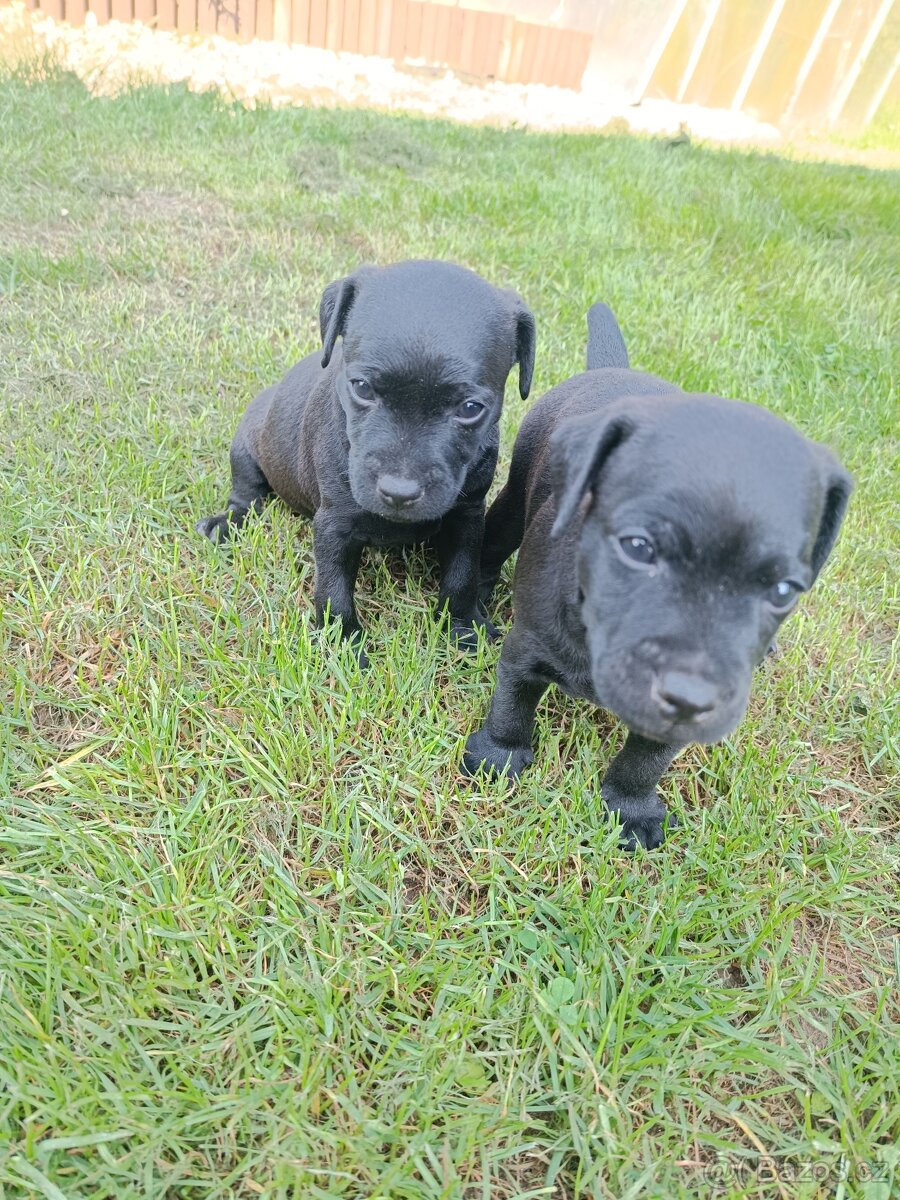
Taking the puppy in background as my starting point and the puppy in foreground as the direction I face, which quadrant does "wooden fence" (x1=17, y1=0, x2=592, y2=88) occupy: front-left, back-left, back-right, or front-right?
back-left

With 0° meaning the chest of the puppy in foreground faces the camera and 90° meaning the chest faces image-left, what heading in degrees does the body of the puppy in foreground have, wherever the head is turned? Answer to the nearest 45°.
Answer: approximately 0°

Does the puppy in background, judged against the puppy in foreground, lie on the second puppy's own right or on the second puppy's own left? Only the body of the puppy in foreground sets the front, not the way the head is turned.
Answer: on the second puppy's own right

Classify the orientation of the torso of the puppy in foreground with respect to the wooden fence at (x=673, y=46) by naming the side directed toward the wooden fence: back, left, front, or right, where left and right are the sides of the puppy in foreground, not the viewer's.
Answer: back

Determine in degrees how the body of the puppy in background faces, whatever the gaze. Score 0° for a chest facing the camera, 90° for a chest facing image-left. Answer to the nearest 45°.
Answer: approximately 315°

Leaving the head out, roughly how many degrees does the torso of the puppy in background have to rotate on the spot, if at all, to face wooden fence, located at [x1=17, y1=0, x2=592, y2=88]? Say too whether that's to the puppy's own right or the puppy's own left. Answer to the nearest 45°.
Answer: approximately 135° to the puppy's own left

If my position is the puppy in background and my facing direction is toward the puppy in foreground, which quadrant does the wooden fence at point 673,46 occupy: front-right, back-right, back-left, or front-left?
back-left

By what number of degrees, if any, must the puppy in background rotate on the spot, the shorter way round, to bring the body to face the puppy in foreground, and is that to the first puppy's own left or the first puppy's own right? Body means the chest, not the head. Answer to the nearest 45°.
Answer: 0° — it already faces it

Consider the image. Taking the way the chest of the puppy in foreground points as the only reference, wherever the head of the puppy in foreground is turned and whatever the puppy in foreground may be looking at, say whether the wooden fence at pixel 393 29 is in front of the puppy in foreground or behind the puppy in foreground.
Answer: behind
